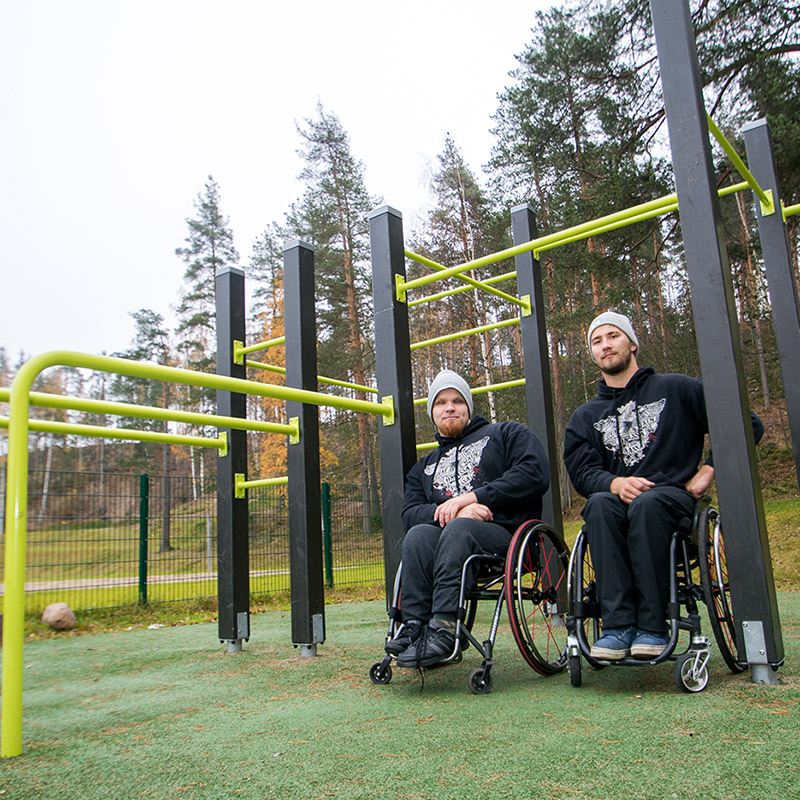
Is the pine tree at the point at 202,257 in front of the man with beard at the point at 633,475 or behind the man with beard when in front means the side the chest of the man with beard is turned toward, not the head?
behind

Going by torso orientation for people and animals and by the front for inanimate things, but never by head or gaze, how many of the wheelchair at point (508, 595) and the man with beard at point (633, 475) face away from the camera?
0

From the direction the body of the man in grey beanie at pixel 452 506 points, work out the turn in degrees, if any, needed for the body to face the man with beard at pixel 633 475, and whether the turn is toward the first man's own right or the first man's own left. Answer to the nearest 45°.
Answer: approximately 135° to the first man's own left

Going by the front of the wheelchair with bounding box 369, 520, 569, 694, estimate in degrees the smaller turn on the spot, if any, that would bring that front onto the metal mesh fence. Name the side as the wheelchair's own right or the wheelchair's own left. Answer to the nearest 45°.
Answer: approximately 90° to the wheelchair's own right

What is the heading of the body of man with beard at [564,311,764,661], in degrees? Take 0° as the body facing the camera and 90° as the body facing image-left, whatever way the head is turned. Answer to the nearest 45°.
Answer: approximately 0°

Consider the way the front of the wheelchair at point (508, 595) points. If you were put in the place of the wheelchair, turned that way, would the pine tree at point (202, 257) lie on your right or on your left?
on your right

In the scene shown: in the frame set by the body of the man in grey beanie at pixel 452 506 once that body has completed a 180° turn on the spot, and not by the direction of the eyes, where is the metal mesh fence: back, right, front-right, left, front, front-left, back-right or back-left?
left

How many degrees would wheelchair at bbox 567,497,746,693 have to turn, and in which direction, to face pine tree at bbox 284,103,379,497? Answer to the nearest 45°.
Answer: approximately 135° to its right

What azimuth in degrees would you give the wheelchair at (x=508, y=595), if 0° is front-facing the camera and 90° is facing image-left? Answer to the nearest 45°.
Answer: approximately 45°

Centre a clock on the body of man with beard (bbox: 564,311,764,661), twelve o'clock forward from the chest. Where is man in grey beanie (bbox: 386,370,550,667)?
The man in grey beanie is roughly at 3 o'clock from the man with beard.
